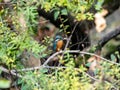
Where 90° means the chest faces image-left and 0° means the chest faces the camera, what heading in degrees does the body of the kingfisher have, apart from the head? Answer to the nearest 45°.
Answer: approximately 315°
